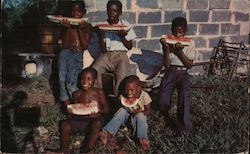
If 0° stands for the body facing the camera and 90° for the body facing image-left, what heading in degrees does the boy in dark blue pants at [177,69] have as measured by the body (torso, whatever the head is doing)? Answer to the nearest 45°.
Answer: approximately 0°

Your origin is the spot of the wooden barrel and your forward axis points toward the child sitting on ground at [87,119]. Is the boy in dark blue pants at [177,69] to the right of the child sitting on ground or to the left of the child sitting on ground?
left

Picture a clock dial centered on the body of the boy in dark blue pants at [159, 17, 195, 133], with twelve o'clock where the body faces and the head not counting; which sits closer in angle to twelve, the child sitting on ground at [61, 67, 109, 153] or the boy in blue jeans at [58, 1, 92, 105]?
the child sitting on ground

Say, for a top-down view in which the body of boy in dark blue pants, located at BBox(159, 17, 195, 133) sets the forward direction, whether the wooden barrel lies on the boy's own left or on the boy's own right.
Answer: on the boy's own right

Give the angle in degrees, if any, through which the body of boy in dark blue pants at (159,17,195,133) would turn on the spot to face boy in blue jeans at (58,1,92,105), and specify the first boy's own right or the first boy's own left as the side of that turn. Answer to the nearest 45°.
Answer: approximately 90° to the first boy's own right

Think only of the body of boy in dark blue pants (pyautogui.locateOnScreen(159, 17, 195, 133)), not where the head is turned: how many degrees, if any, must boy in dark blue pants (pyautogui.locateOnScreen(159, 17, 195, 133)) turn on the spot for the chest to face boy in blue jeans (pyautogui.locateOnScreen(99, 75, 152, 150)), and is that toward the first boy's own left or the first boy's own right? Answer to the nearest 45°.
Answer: approximately 45° to the first boy's own right

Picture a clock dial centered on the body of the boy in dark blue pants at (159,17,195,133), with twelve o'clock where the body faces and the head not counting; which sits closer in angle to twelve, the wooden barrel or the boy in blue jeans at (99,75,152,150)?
the boy in blue jeans

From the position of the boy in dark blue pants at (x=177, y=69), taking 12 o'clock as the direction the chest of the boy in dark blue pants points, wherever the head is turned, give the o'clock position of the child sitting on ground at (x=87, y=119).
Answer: The child sitting on ground is roughly at 2 o'clock from the boy in dark blue pants.

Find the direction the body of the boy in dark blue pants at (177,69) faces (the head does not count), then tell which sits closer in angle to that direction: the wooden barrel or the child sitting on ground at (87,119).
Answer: the child sitting on ground
